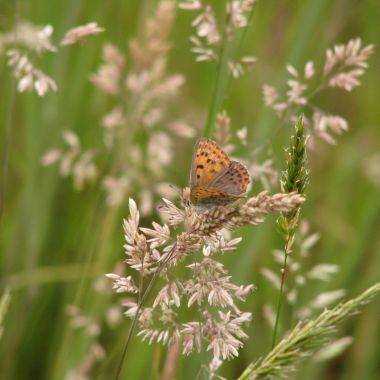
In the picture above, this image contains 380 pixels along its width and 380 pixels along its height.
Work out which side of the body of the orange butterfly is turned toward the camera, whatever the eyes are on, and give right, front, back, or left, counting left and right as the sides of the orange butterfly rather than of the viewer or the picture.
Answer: left

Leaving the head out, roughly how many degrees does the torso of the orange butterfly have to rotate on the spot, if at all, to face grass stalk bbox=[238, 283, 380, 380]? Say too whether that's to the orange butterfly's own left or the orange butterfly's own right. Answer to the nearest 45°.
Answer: approximately 135° to the orange butterfly's own left
